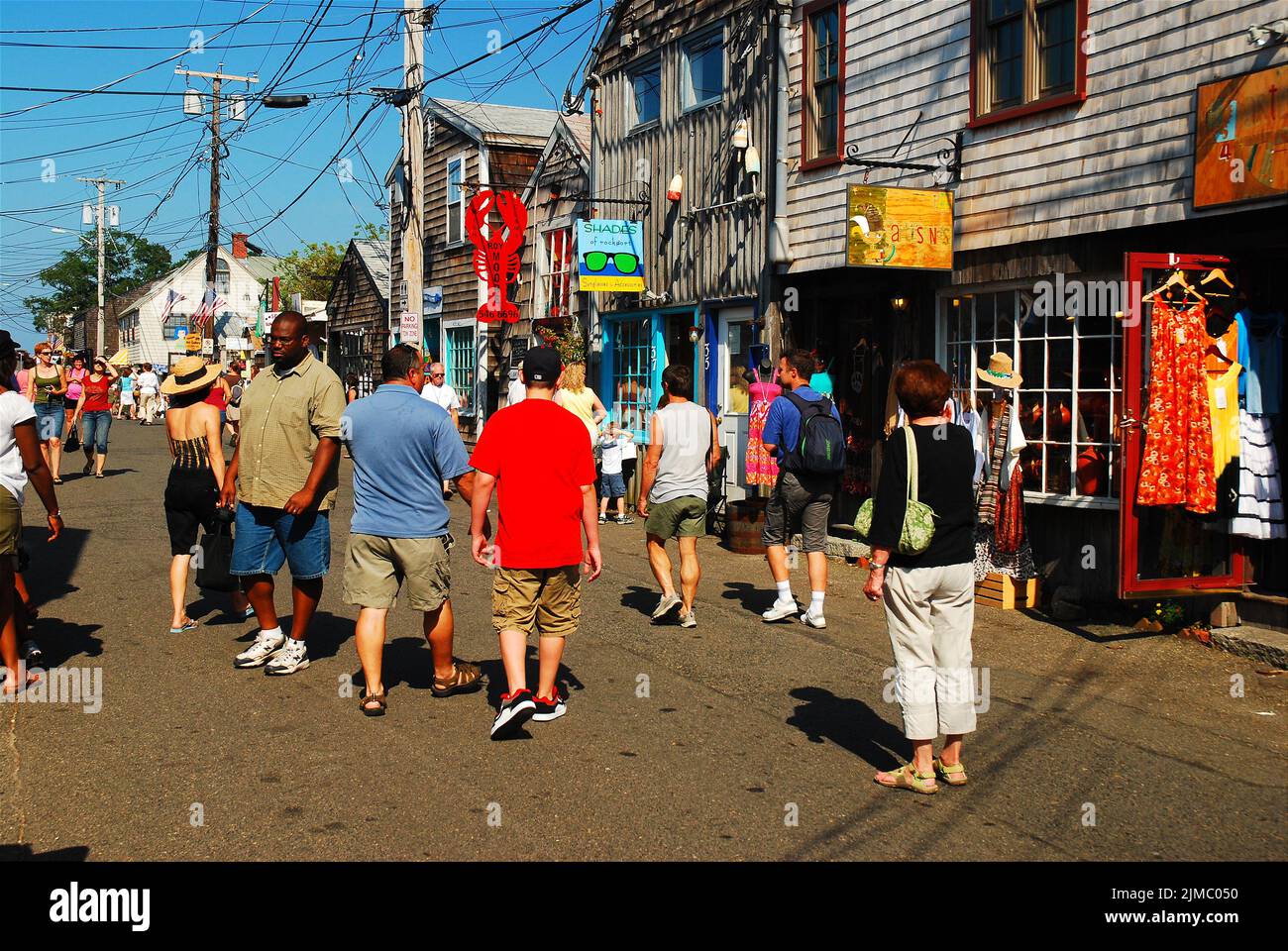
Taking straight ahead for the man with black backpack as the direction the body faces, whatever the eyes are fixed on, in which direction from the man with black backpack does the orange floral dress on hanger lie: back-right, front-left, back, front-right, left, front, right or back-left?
back-right

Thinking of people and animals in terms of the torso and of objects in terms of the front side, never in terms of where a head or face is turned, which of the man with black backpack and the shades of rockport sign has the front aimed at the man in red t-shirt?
the shades of rockport sign

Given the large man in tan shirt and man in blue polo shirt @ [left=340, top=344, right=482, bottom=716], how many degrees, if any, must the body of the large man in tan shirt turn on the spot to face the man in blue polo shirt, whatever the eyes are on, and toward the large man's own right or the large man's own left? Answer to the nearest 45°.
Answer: approximately 90° to the large man's own left

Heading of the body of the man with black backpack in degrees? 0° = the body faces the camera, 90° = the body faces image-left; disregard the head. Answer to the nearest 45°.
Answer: approximately 135°

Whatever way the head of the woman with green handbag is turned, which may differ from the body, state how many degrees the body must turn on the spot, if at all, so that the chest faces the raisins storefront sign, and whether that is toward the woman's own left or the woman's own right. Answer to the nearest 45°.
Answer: approximately 45° to the woman's own right

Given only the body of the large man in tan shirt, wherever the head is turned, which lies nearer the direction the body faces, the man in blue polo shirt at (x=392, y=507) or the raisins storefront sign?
the man in blue polo shirt

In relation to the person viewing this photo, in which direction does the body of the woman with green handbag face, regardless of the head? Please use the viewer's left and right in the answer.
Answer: facing away from the viewer and to the left of the viewer

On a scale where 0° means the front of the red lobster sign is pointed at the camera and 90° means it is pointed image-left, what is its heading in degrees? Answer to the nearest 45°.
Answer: approximately 0°

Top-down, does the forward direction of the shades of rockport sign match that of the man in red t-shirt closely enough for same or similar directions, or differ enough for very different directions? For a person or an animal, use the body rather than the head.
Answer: very different directions

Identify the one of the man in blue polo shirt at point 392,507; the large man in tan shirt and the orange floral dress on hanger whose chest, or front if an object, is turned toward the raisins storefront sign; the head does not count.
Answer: the man in blue polo shirt

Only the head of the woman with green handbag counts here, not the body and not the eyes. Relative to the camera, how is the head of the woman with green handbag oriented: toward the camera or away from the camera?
away from the camera

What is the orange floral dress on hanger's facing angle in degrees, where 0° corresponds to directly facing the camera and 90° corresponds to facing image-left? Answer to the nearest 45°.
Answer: approximately 0°

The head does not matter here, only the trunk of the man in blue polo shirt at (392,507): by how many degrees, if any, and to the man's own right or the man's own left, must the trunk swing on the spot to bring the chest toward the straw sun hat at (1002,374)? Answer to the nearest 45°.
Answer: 0° — they already face it
